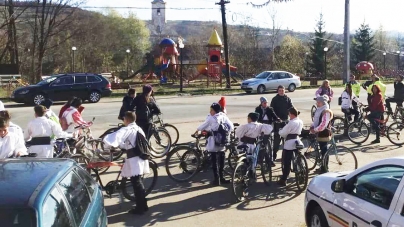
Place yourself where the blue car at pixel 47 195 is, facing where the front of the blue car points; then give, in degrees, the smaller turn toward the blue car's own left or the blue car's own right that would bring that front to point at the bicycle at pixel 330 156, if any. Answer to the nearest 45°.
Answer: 0° — it already faces it

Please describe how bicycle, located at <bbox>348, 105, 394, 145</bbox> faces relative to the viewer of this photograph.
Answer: facing to the left of the viewer

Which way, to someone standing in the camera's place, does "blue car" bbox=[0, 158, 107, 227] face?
facing away from the viewer and to the right of the viewer

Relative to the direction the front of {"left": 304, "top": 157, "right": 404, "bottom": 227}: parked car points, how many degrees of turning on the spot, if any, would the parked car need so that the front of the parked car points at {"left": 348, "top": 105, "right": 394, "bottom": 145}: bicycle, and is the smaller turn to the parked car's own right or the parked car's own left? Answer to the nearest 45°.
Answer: approximately 45° to the parked car's own right

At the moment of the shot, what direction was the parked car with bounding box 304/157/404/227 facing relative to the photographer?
facing away from the viewer and to the left of the viewer

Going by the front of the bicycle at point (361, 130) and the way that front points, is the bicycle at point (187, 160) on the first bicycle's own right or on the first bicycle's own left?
on the first bicycle's own left

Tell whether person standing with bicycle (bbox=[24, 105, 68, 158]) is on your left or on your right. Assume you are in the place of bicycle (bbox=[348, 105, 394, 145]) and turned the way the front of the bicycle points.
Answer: on your left

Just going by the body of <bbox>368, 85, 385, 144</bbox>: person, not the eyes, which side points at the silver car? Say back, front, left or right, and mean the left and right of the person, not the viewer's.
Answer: right

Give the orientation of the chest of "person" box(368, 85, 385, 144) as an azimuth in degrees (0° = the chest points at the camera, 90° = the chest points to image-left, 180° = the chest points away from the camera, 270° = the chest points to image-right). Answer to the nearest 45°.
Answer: approximately 90°

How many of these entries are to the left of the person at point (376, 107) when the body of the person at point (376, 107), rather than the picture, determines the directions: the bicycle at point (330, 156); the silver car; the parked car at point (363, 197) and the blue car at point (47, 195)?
3
